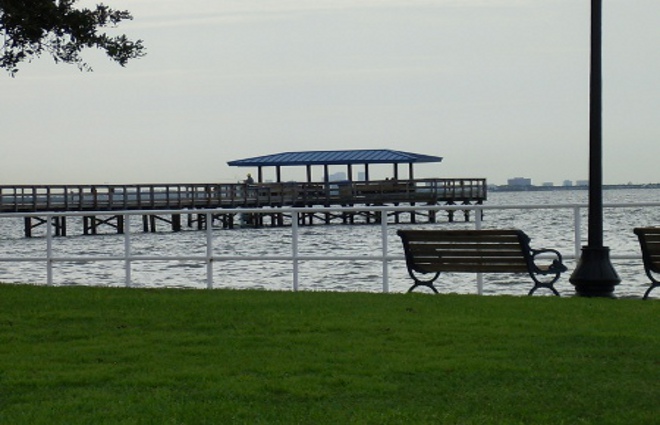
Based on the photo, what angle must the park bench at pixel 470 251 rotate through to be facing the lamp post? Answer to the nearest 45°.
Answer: approximately 45° to its right

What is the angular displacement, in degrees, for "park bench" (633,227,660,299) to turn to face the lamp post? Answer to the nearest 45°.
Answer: approximately 135° to its left

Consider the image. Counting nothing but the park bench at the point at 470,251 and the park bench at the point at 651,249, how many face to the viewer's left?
0

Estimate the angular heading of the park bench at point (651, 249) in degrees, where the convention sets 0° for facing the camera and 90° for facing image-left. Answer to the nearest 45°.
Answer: approximately 225°

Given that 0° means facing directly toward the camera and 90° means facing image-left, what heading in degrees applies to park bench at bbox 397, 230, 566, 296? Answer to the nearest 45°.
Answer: approximately 225°
